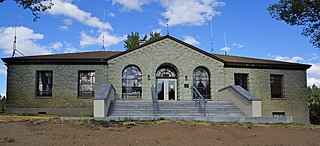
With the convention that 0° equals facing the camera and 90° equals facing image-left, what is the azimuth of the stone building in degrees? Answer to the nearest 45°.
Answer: approximately 0°
